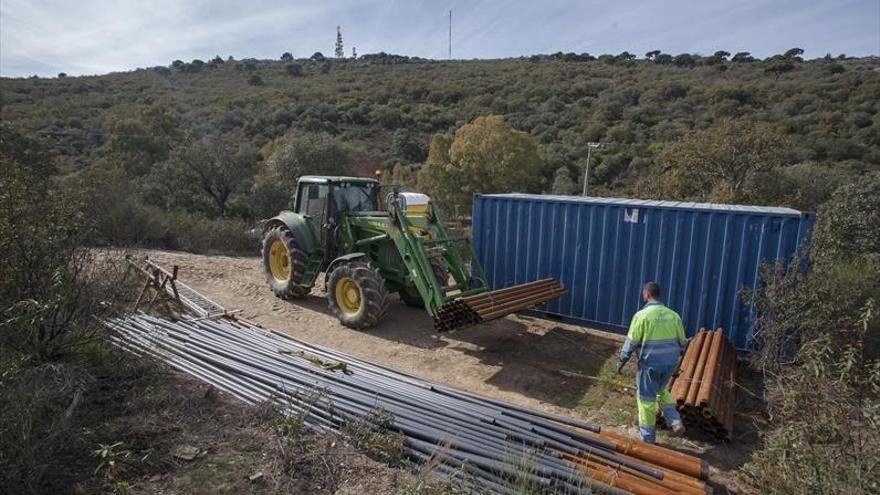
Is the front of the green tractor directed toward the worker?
yes

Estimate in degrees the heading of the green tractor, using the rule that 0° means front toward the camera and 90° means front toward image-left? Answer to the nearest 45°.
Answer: approximately 315°

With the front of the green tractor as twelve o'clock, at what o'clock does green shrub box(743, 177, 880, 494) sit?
The green shrub is roughly at 12 o'clock from the green tractor.

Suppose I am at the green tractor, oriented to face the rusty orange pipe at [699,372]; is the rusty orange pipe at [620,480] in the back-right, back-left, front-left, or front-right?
front-right

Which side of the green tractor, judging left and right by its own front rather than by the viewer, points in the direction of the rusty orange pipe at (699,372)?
front

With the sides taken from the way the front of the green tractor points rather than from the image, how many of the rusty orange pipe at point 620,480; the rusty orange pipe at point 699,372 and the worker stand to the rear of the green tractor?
0

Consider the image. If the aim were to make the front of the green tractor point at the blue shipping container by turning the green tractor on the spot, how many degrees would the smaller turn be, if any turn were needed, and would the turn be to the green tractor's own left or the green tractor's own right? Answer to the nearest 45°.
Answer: approximately 45° to the green tractor's own left

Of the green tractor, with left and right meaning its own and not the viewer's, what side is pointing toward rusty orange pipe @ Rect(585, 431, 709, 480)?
front

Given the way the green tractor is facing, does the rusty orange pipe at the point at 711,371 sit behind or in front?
in front
